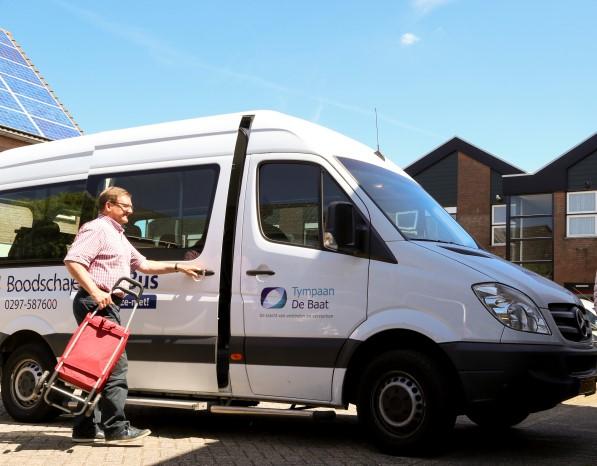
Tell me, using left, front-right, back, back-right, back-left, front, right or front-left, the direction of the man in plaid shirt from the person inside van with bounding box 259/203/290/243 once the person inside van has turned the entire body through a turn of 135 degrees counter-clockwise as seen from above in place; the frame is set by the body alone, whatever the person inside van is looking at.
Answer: front-left

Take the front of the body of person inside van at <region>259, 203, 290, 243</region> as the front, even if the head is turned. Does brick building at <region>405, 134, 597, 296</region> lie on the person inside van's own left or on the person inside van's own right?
on the person inside van's own left

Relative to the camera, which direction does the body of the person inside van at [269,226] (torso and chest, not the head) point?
to the viewer's right

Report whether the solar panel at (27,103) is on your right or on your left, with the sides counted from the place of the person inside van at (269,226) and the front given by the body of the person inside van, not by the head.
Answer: on your left

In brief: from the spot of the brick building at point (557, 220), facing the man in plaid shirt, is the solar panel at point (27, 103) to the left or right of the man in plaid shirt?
right

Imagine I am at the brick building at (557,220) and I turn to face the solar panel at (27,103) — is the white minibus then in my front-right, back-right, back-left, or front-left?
front-left
